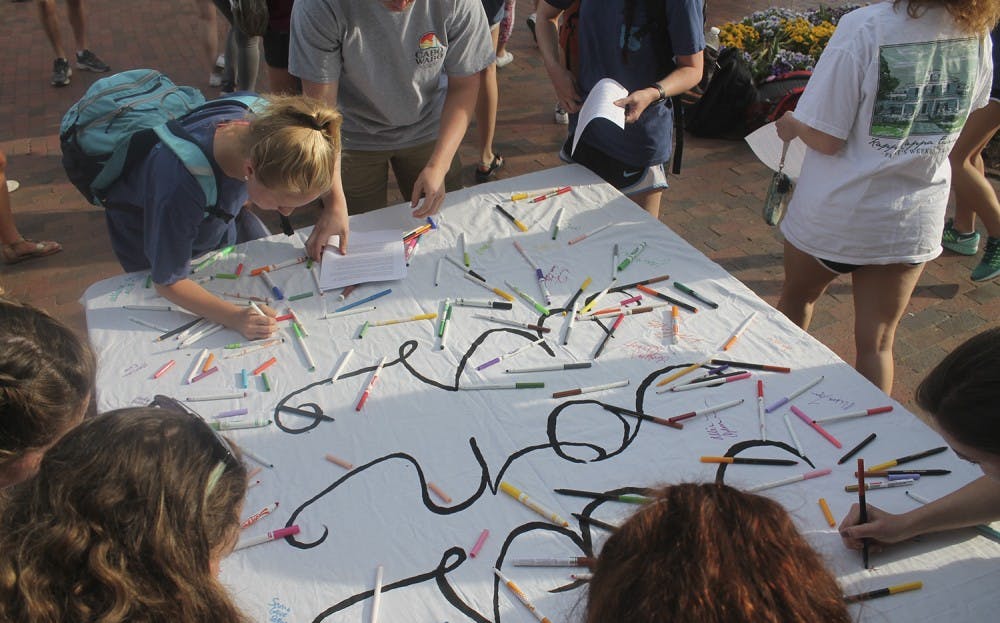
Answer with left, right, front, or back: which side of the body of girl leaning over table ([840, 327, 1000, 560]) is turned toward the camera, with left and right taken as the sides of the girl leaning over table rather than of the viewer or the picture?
left

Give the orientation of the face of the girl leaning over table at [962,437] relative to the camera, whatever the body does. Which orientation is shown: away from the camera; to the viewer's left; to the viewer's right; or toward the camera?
to the viewer's left

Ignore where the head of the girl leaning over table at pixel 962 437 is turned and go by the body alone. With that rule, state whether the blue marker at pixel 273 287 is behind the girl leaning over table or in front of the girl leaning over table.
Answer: in front

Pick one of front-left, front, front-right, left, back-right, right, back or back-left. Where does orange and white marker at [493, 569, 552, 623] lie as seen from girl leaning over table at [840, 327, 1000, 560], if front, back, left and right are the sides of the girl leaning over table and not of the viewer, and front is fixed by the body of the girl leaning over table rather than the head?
front-left

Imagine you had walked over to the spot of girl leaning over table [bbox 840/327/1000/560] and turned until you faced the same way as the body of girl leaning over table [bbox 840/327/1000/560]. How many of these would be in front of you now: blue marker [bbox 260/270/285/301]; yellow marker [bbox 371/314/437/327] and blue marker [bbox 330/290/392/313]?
3

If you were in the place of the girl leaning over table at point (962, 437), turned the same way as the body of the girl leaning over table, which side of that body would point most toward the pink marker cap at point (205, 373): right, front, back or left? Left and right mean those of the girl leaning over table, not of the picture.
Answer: front

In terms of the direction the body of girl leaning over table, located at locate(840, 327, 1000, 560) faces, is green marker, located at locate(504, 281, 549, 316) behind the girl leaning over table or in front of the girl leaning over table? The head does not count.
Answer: in front

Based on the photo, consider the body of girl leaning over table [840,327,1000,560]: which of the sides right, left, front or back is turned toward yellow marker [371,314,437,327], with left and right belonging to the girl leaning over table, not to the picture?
front

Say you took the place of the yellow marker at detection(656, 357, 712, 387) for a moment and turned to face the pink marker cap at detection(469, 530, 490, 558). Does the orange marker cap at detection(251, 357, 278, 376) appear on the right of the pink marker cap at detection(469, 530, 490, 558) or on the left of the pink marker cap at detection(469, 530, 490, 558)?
right
